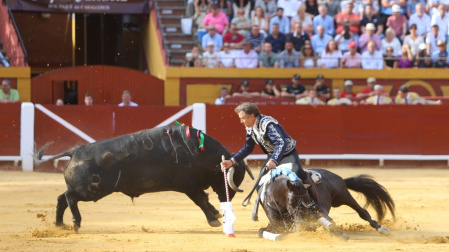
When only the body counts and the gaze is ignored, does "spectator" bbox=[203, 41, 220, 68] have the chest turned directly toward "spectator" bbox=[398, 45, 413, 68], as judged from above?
no

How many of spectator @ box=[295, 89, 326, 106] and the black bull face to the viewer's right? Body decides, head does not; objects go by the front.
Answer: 1

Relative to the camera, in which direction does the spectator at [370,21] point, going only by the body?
toward the camera

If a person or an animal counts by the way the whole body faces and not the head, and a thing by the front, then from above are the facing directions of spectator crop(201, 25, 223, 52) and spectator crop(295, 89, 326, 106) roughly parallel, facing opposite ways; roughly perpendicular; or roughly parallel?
roughly parallel

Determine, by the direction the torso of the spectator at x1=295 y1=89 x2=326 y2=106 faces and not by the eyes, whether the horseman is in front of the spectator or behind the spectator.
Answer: in front

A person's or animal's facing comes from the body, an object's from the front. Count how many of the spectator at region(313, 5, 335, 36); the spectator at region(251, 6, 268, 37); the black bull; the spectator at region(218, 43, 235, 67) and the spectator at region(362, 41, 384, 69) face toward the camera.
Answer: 4

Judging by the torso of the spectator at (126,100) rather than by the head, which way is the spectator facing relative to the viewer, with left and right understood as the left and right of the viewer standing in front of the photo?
facing the viewer

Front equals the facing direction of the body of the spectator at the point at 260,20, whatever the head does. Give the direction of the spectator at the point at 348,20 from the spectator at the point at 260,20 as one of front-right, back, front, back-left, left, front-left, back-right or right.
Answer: left

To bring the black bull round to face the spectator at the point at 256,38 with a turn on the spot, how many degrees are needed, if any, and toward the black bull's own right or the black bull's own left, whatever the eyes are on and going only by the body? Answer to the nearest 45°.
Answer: approximately 90° to the black bull's own left

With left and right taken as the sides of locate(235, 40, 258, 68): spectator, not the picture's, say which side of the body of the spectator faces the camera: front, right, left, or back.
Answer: front

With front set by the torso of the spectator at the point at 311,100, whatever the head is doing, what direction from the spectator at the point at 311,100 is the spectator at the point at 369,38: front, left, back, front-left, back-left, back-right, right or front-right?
back-left

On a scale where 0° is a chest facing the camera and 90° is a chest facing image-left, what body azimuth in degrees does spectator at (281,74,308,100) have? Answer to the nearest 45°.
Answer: approximately 0°

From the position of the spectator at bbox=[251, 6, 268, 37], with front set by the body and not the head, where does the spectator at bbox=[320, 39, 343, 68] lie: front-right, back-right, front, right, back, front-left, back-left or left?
left

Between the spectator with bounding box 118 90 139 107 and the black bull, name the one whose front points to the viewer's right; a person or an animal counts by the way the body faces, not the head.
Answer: the black bull

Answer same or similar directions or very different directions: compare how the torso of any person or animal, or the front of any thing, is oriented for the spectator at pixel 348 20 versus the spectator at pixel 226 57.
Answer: same or similar directions

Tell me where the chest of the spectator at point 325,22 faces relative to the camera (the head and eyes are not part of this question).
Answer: toward the camera

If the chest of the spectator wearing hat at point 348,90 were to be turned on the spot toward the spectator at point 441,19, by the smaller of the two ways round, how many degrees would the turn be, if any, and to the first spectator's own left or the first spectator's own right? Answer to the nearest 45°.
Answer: approximately 135° to the first spectator's own left
